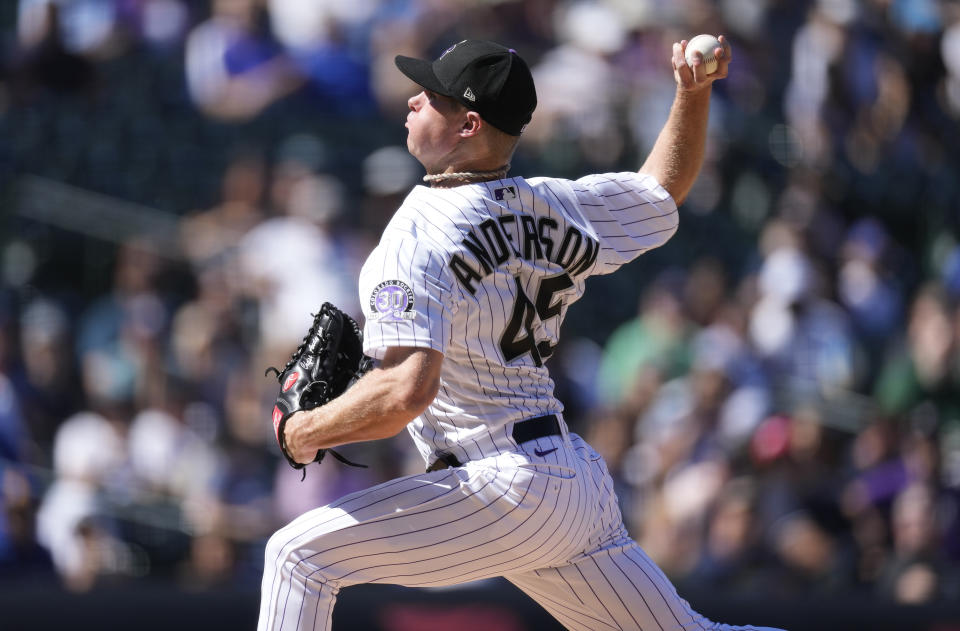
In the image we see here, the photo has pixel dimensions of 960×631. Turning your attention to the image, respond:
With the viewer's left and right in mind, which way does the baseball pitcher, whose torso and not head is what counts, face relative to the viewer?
facing away from the viewer and to the left of the viewer
